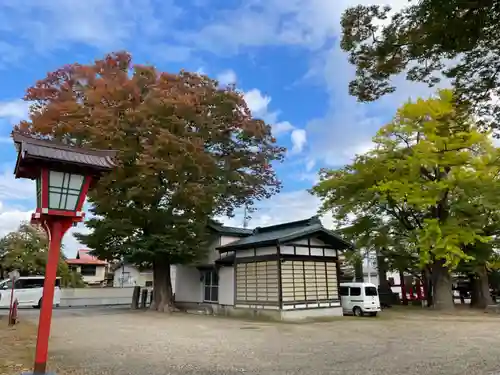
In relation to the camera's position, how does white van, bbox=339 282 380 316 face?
facing away from the viewer and to the left of the viewer

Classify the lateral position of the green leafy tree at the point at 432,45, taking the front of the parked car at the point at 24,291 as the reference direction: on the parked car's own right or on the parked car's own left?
on the parked car's own left

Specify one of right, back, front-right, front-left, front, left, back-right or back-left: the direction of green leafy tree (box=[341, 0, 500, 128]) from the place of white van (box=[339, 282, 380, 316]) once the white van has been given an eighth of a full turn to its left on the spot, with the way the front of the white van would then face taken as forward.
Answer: left

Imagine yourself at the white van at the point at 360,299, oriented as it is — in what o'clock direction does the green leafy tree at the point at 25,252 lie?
The green leafy tree is roughly at 11 o'clock from the white van.

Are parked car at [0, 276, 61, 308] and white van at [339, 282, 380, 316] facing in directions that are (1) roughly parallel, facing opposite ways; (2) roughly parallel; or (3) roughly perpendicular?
roughly perpendicular
